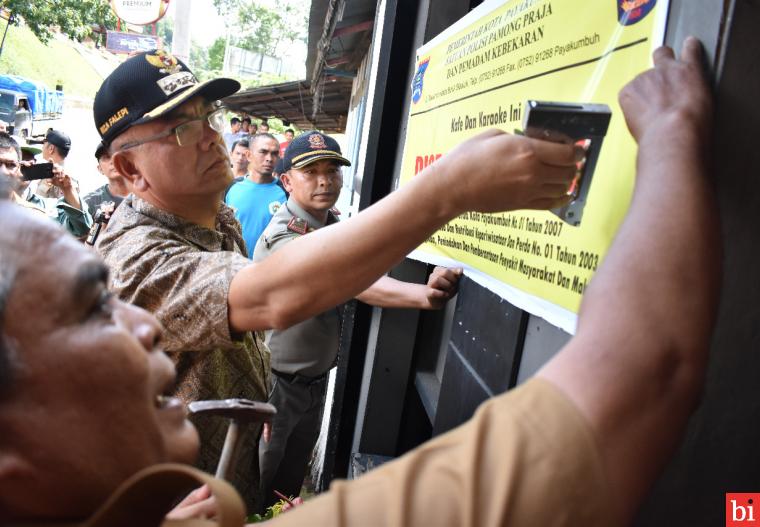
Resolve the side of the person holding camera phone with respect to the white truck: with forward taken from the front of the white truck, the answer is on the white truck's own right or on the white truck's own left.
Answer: on the white truck's own left

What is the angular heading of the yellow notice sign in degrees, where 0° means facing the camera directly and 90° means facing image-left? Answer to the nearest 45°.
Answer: approximately 45°

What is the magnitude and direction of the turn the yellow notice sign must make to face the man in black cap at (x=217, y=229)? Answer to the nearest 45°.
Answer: approximately 45° to its right

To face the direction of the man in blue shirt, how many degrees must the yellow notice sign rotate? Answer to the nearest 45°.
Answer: approximately 90° to its right

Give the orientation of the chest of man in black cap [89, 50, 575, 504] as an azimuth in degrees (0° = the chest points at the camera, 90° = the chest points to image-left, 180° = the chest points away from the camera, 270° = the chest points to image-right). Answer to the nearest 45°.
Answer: approximately 315°

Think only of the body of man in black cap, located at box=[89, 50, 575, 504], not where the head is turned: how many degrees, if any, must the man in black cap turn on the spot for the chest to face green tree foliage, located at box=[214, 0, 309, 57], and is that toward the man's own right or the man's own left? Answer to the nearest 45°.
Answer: approximately 135° to the man's own left

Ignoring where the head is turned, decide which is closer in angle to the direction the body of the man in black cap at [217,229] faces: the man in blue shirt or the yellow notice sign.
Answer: the yellow notice sign

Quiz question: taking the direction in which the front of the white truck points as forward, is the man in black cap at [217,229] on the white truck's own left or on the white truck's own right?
on the white truck's own left

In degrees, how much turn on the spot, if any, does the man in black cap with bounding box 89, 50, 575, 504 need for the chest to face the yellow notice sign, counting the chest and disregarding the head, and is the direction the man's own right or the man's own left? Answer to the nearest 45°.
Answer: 0° — they already face it

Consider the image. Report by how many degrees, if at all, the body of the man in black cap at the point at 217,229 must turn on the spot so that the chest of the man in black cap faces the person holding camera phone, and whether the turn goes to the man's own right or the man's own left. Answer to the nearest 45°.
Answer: approximately 180°
